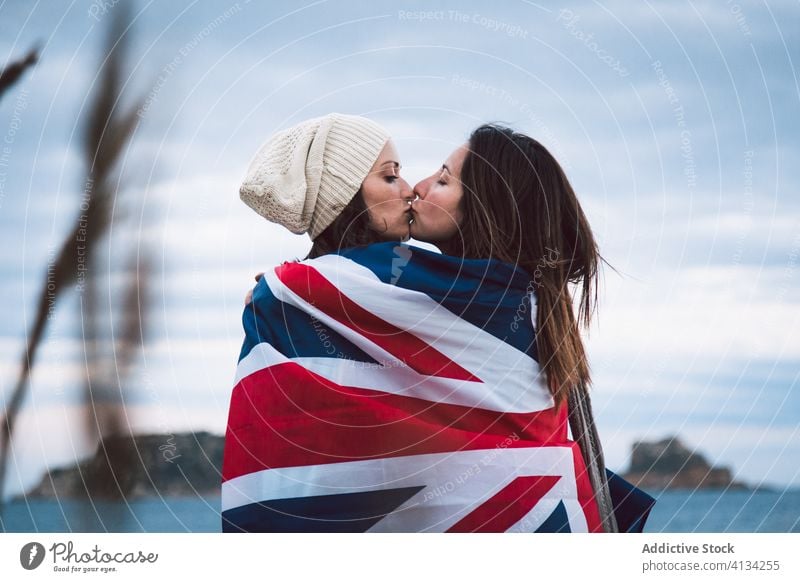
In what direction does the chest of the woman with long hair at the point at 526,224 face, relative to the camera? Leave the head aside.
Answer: to the viewer's left

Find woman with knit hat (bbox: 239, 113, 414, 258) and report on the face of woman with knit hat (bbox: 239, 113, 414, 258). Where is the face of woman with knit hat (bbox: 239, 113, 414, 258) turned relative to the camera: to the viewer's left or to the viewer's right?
to the viewer's right

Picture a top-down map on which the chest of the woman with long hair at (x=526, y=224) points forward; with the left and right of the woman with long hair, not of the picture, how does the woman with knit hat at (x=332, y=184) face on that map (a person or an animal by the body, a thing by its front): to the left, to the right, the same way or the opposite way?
the opposite way

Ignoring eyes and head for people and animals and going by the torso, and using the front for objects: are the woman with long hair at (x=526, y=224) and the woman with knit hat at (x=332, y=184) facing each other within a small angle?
yes

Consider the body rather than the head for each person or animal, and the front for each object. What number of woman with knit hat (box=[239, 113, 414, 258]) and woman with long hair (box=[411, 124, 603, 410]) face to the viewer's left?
1

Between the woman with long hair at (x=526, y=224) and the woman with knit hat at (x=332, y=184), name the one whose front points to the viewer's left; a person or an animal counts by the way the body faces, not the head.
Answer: the woman with long hair

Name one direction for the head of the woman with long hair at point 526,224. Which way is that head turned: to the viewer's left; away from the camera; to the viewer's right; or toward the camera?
to the viewer's left

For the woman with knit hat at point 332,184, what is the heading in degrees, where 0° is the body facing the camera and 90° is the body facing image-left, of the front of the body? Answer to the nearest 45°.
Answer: approximately 270°
